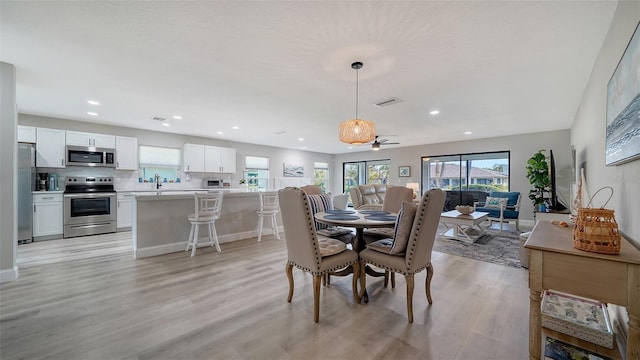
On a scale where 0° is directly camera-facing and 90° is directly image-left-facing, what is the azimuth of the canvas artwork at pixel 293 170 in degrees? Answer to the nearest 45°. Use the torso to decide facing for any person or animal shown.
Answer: approximately 315°

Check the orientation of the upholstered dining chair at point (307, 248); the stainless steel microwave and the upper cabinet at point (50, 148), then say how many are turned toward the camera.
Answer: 2

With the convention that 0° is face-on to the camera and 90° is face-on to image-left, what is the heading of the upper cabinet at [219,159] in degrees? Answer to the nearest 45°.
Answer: approximately 315°

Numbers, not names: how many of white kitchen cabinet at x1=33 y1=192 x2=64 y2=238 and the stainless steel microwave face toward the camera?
2

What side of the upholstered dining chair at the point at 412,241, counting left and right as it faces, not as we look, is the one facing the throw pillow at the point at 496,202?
right

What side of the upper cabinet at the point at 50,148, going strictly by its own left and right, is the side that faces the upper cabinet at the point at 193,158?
left

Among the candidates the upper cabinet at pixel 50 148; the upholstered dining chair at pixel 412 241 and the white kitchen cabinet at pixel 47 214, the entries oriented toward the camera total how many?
2

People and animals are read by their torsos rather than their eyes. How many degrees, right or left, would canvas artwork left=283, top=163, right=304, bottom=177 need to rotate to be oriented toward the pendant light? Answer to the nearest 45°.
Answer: approximately 45° to its right

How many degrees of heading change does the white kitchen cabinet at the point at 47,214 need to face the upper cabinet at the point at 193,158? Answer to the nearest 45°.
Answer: approximately 90° to its left

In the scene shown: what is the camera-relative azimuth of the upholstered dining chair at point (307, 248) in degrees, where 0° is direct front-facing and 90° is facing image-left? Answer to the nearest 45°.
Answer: approximately 225°

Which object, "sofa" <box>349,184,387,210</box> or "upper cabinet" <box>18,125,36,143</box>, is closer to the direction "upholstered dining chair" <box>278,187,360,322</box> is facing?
the sofa

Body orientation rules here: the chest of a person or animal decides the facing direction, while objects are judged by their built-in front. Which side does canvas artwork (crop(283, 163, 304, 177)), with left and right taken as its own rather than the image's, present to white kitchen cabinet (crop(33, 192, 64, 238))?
right

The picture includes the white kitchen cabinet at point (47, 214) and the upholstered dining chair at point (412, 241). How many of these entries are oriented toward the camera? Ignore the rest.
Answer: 1

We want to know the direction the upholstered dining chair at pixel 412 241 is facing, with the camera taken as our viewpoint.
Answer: facing away from the viewer and to the left of the viewer
